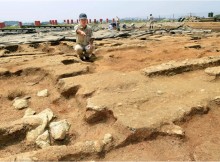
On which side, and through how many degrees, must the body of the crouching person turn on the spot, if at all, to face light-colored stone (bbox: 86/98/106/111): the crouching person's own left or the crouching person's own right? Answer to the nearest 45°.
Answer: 0° — they already face it

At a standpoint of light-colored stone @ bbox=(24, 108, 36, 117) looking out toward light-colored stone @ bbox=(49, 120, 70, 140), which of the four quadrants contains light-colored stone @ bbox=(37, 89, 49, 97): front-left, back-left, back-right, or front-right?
back-left

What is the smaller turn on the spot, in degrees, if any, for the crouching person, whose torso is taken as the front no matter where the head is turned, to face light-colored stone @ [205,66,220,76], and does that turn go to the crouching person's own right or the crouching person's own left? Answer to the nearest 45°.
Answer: approximately 45° to the crouching person's own left

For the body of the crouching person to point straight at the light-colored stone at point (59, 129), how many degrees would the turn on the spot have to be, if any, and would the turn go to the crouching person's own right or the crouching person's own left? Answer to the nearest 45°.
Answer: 0° — they already face it

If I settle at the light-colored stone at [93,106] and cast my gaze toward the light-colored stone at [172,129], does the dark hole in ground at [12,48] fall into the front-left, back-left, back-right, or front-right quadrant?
back-left

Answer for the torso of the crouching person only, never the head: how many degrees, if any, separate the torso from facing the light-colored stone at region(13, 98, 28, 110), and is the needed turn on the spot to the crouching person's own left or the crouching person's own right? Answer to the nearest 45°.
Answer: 0° — they already face it

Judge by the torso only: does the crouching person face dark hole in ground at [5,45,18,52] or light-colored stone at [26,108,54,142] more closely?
the light-colored stone

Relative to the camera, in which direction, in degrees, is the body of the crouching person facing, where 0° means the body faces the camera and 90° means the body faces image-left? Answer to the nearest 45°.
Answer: approximately 0°

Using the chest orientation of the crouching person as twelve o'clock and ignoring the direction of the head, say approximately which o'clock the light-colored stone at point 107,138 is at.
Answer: The light-colored stone is roughly at 12 o'clock from the crouching person.
